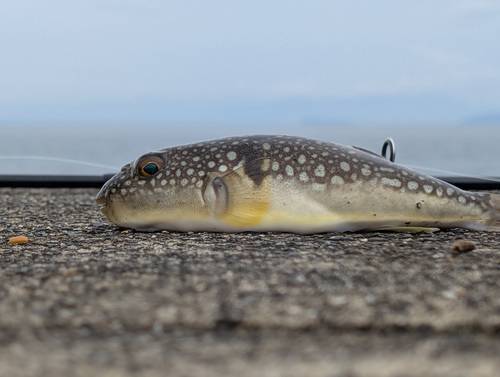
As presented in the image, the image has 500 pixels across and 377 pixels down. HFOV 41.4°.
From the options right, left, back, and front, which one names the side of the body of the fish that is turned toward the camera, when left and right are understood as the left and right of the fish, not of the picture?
left

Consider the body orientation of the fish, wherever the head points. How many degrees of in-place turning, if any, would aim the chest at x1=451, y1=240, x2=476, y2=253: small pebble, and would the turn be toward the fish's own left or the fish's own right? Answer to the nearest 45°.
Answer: approximately 135° to the fish's own left

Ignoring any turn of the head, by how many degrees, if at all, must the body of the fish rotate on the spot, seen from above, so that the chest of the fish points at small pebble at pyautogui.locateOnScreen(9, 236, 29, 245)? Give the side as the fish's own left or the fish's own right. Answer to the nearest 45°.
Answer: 0° — it already faces it
